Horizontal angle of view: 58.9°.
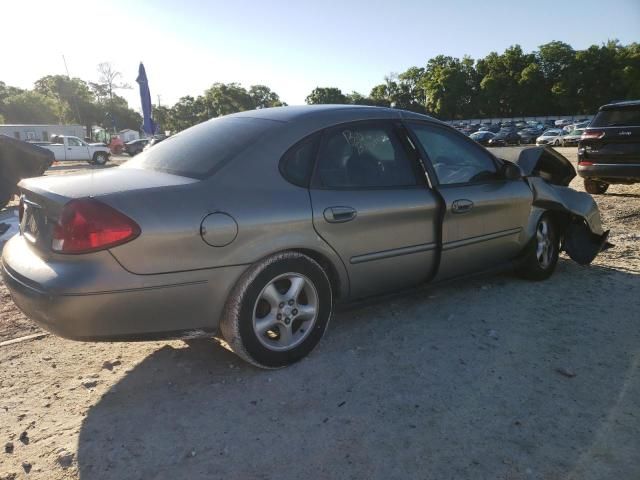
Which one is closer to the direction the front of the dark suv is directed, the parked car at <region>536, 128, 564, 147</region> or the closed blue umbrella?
the parked car

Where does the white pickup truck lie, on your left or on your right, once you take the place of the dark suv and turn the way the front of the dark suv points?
on your left

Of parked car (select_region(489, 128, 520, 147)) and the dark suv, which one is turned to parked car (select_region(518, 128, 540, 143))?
the dark suv

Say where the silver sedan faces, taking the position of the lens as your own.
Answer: facing away from the viewer and to the right of the viewer

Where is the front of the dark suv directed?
away from the camera

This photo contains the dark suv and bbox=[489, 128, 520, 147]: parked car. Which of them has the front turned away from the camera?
the dark suv

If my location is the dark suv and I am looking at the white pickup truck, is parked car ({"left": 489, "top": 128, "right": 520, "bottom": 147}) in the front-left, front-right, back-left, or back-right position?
front-right

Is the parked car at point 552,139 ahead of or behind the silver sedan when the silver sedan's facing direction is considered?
ahead

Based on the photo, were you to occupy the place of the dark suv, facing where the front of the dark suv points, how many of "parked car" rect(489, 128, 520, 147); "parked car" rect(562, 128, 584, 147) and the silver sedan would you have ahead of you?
2

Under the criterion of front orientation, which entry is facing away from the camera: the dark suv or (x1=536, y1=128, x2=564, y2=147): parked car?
the dark suv

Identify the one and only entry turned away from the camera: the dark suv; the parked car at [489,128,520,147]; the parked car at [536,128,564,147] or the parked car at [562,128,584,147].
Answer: the dark suv

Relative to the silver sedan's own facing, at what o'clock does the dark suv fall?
The dark suv is roughly at 12 o'clock from the silver sedan.

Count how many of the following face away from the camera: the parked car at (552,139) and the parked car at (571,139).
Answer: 0

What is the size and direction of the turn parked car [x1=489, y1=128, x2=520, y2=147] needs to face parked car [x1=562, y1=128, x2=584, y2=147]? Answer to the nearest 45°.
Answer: approximately 90° to its left

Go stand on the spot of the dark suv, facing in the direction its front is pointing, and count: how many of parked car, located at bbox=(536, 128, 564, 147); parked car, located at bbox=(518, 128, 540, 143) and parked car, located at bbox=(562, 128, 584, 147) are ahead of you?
3

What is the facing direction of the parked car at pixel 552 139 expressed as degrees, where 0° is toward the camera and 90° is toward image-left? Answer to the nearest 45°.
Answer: approximately 45°

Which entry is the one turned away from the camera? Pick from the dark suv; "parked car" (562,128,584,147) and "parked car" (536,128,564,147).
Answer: the dark suv

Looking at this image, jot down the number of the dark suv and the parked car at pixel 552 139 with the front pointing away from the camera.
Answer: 1

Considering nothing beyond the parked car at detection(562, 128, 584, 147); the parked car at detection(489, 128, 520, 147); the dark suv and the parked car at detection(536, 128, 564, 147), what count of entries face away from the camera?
1
